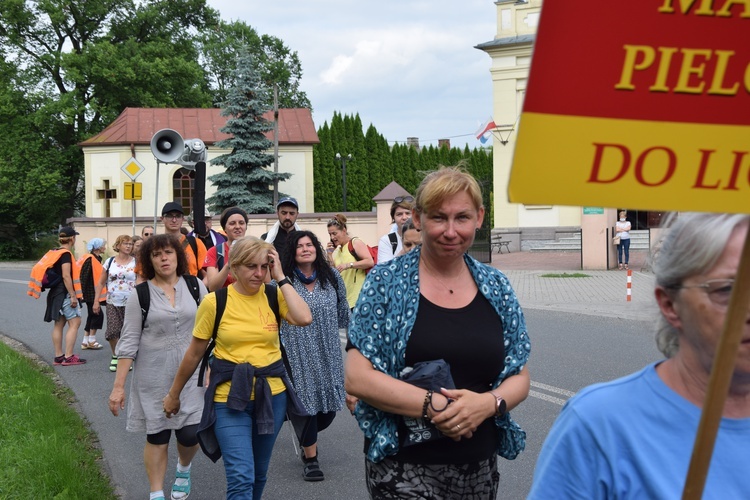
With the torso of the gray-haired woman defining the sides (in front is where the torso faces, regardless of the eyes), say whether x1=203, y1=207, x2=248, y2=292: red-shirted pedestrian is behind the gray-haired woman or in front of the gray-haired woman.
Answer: behind

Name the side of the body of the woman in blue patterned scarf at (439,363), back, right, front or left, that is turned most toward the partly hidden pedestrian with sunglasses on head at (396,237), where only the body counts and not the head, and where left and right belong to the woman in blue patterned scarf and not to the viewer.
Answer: back

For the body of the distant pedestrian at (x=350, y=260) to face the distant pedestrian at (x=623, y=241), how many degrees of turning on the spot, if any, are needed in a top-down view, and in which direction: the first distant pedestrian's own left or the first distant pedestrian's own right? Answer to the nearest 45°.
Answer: approximately 180°

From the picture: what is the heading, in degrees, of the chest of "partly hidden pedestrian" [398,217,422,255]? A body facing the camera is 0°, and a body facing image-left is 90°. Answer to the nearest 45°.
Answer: approximately 0°

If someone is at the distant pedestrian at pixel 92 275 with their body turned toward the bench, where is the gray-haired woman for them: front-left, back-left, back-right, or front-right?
back-right
